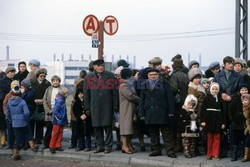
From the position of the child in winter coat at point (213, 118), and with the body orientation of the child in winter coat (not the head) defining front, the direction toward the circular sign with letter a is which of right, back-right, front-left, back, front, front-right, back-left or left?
back-right

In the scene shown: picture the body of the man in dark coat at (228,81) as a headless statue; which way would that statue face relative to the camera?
toward the camera

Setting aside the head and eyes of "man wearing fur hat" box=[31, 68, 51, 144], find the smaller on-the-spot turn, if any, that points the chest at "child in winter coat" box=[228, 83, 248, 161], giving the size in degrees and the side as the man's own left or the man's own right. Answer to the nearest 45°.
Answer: approximately 45° to the man's own left

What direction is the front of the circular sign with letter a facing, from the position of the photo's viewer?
facing the viewer

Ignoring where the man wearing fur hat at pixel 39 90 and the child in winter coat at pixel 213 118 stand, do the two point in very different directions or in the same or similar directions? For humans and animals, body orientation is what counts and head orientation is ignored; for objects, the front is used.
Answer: same or similar directions

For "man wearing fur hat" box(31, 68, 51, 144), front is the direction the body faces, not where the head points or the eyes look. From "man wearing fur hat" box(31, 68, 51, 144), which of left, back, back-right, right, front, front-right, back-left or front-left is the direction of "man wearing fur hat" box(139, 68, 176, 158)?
front-left

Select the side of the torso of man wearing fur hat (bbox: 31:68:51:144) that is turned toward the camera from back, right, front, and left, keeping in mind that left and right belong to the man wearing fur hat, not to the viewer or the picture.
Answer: front

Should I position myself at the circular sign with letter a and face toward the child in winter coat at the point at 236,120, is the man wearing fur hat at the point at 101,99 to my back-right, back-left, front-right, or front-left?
front-right

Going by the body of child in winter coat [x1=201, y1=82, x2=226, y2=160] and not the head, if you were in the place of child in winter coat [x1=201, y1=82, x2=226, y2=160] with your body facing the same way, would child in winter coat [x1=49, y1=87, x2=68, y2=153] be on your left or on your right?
on your right

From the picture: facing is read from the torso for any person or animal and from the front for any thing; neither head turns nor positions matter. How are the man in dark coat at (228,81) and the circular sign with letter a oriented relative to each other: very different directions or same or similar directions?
same or similar directions
